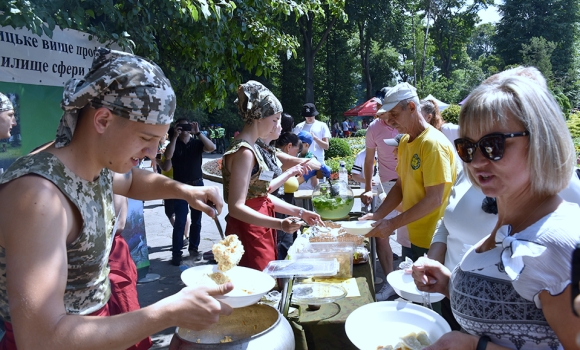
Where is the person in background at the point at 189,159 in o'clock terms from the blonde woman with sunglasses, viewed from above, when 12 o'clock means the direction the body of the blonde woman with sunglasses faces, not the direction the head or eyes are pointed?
The person in background is roughly at 3 o'clock from the blonde woman with sunglasses.

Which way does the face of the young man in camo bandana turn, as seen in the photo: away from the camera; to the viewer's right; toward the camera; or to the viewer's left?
to the viewer's right

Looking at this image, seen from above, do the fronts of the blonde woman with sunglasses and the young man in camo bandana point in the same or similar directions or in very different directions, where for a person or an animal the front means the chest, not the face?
very different directions

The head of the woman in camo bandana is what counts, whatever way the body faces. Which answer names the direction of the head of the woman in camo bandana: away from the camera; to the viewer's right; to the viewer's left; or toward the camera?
to the viewer's right

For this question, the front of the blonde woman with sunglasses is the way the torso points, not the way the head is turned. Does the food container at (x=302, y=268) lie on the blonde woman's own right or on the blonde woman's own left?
on the blonde woman's own right

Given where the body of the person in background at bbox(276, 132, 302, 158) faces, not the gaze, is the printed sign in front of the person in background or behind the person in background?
behind

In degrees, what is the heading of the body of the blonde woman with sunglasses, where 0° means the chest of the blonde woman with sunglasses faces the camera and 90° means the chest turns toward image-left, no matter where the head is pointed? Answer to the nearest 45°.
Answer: approximately 45°

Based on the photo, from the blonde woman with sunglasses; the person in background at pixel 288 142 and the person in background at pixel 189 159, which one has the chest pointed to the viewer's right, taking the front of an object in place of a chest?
the person in background at pixel 288 142

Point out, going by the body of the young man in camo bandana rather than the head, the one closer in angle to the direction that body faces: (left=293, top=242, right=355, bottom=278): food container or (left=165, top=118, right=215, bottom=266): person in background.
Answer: the food container

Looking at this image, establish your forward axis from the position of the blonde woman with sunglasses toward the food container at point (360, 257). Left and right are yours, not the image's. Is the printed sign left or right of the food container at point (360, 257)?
left

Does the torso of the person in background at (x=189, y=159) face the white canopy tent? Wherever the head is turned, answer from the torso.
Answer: no

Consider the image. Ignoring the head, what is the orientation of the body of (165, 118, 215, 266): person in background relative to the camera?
toward the camera

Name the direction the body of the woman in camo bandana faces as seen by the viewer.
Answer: to the viewer's right

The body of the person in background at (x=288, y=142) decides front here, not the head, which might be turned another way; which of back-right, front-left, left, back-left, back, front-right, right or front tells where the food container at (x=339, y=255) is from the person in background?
right

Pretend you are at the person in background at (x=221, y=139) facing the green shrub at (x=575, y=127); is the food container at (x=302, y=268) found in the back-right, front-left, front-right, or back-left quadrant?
front-right

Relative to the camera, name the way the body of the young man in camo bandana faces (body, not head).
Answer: to the viewer's right
